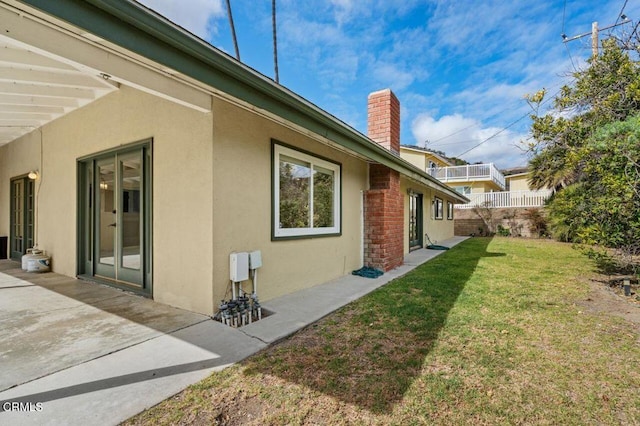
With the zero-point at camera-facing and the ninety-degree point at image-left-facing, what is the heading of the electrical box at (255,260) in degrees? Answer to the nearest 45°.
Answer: approximately 315°

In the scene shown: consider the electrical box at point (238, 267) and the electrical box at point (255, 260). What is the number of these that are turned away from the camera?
0

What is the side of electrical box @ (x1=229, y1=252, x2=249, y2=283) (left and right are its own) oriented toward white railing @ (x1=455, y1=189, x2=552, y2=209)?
left

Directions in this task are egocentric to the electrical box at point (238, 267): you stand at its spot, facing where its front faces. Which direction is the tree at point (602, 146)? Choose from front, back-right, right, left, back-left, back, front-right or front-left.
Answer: front-left

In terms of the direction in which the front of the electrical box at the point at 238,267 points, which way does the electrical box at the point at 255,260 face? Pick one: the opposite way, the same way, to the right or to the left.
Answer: the same way

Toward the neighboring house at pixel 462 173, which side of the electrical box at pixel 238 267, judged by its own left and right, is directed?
left

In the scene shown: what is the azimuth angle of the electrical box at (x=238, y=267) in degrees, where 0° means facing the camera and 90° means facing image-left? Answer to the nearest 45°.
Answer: approximately 315°

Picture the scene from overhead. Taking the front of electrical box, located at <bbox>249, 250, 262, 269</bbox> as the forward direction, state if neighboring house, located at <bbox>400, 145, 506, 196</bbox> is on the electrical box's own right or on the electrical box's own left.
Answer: on the electrical box's own left

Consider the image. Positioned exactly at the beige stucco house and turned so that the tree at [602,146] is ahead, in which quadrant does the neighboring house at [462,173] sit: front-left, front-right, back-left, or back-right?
front-left

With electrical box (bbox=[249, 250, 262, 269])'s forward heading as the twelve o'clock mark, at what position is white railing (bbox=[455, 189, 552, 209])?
The white railing is roughly at 9 o'clock from the electrical box.
